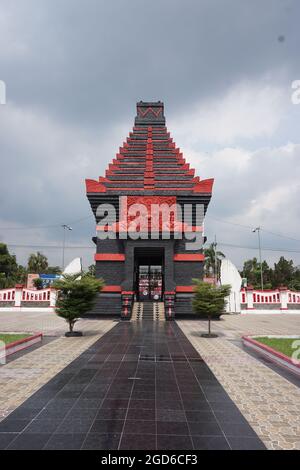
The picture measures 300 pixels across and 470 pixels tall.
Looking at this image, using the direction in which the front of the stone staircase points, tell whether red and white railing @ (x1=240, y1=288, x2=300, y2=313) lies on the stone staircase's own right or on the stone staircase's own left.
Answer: on the stone staircase's own left

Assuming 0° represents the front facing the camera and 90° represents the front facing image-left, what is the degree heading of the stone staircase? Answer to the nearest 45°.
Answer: approximately 0°

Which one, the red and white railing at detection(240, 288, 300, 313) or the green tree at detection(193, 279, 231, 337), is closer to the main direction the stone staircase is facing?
the green tree

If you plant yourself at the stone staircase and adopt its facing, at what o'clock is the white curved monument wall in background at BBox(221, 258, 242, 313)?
The white curved monument wall in background is roughly at 8 o'clock from the stone staircase.

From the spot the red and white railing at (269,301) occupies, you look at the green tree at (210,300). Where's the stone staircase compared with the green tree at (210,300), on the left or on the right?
right

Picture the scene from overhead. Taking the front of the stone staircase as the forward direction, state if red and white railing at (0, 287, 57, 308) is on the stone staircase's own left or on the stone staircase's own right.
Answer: on the stone staircase's own right

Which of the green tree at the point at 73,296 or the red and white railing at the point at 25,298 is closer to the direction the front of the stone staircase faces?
the green tree
